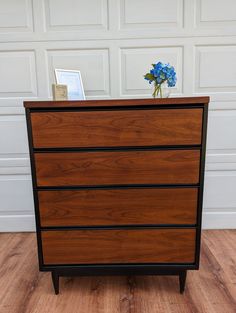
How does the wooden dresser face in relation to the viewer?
toward the camera
